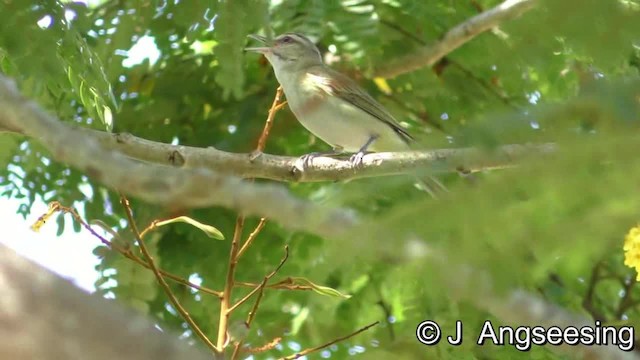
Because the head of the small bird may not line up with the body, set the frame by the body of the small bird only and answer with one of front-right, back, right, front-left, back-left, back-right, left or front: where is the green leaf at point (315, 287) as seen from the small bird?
left

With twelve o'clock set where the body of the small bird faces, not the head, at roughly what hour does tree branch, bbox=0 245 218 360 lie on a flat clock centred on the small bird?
The tree branch is roughly at 9 o'clock from the small bird.

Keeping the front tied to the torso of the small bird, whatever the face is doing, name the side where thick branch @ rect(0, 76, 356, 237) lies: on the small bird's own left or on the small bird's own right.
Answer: on the small bird's own left

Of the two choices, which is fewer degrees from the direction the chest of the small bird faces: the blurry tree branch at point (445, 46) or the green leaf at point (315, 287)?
the green leaf

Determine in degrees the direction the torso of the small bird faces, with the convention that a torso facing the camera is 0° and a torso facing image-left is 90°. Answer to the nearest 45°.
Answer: approximately 90°

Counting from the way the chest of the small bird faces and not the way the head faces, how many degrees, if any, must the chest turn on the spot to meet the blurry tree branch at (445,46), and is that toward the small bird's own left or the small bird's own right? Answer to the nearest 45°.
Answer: approximately 180°
